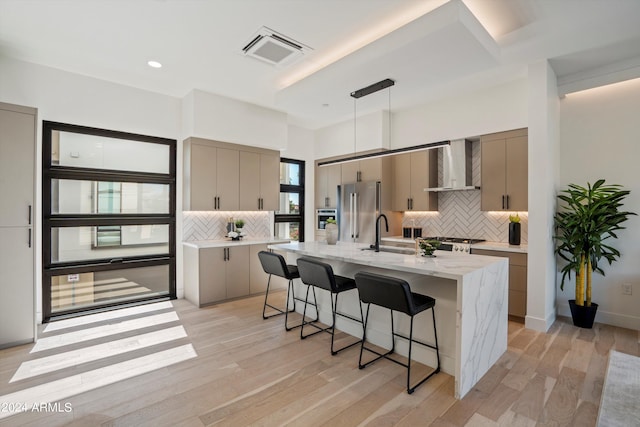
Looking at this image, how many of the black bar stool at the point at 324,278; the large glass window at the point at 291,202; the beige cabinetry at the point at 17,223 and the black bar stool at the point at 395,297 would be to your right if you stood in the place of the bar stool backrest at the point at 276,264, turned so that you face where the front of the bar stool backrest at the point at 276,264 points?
2

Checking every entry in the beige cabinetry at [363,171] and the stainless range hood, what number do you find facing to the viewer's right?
0

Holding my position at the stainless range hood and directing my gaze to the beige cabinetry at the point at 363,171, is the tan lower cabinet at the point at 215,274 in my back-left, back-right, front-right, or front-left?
front-left

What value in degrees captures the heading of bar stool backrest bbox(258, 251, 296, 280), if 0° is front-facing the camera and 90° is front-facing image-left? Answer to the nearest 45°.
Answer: approximately 225°

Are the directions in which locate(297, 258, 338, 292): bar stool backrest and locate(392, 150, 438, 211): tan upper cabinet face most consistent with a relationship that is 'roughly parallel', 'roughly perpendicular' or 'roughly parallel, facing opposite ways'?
roughly parallel, facing opposite ways

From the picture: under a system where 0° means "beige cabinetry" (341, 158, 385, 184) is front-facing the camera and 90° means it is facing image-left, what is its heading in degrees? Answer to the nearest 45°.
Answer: approximately 45°

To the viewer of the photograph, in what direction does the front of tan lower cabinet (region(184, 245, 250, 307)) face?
facing the viewer and to the right of the viewer

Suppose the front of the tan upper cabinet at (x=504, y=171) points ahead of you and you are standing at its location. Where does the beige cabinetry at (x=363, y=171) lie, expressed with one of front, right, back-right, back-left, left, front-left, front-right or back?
front-right

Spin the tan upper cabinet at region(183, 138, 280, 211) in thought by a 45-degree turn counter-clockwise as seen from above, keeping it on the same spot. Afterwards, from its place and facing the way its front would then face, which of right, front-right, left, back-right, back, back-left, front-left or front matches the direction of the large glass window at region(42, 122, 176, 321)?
back

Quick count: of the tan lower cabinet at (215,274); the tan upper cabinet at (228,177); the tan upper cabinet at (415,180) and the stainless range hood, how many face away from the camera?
0

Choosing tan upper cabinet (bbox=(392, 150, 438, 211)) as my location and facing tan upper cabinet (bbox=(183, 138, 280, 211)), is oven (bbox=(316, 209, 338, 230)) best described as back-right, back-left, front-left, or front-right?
front-right

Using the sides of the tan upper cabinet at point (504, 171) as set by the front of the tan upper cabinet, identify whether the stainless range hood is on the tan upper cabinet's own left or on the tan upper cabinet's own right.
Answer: on the tan upper cabinet's own right

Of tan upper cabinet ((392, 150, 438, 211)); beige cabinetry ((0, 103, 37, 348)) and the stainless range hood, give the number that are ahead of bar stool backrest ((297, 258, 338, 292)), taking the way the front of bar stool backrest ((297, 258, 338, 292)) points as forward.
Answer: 2

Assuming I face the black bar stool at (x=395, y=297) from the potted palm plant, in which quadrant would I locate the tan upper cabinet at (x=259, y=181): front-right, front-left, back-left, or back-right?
front-right
